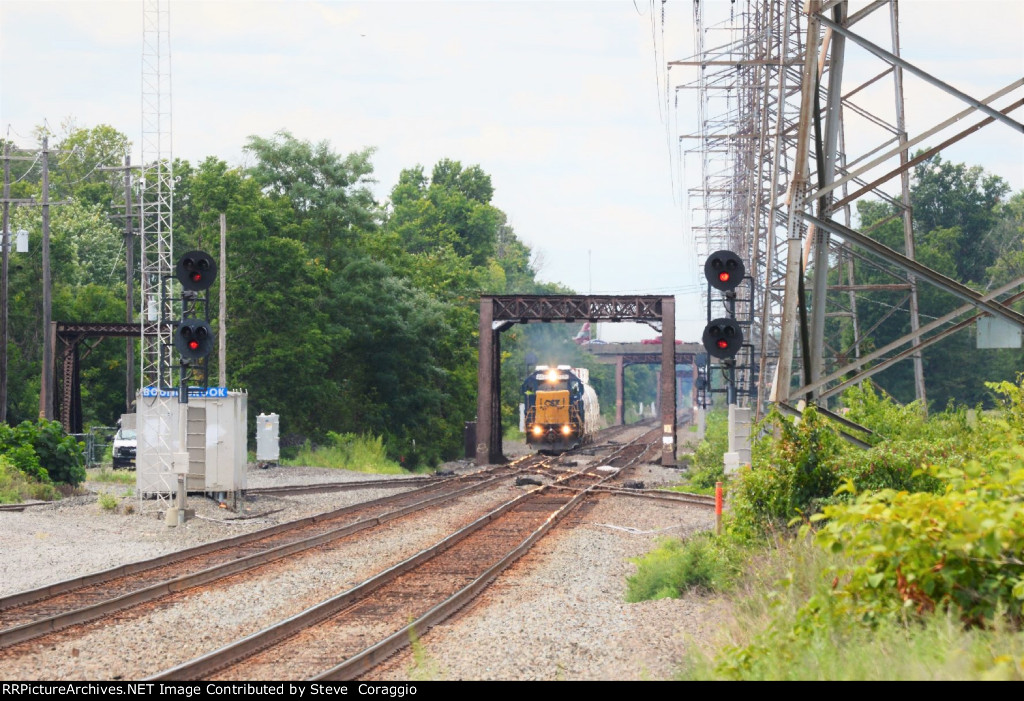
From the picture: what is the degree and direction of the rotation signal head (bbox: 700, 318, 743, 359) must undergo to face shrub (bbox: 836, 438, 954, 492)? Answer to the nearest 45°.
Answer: approximately 45° to its left

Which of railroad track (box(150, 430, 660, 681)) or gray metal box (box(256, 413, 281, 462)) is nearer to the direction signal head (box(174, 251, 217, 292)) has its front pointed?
the railroad track

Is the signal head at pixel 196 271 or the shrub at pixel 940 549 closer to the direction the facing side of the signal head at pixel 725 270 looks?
the shrub

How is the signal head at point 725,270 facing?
toward the camera

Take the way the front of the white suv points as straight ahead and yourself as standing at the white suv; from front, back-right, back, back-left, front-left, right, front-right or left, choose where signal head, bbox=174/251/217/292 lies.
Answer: front

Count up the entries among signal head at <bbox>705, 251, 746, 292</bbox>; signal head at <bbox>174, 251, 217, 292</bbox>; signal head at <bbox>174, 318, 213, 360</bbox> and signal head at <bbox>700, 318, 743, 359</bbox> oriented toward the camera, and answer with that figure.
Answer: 4

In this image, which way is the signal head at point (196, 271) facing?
toward the camera

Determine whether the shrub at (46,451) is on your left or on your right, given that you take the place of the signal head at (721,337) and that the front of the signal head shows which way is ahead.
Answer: on your right
